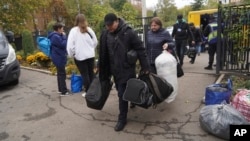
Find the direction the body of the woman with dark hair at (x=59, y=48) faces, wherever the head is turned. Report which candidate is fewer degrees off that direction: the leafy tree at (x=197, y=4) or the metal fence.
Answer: the metal fence

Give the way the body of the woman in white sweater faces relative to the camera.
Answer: away from the camera

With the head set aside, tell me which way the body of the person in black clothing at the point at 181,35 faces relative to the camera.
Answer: toward the camera

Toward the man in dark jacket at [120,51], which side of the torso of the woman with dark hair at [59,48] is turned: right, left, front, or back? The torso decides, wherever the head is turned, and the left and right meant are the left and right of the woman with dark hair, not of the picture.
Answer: right

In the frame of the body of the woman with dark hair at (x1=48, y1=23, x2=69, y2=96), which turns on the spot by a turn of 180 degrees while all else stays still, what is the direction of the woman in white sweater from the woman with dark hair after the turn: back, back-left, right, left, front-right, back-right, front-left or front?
back-left

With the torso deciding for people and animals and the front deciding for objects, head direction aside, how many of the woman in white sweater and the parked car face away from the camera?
1

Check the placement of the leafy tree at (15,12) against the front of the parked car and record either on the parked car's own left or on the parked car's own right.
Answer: on the parked car's own left

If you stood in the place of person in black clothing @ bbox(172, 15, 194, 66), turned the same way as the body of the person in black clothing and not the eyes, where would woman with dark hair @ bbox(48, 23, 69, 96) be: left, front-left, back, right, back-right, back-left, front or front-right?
front-right
